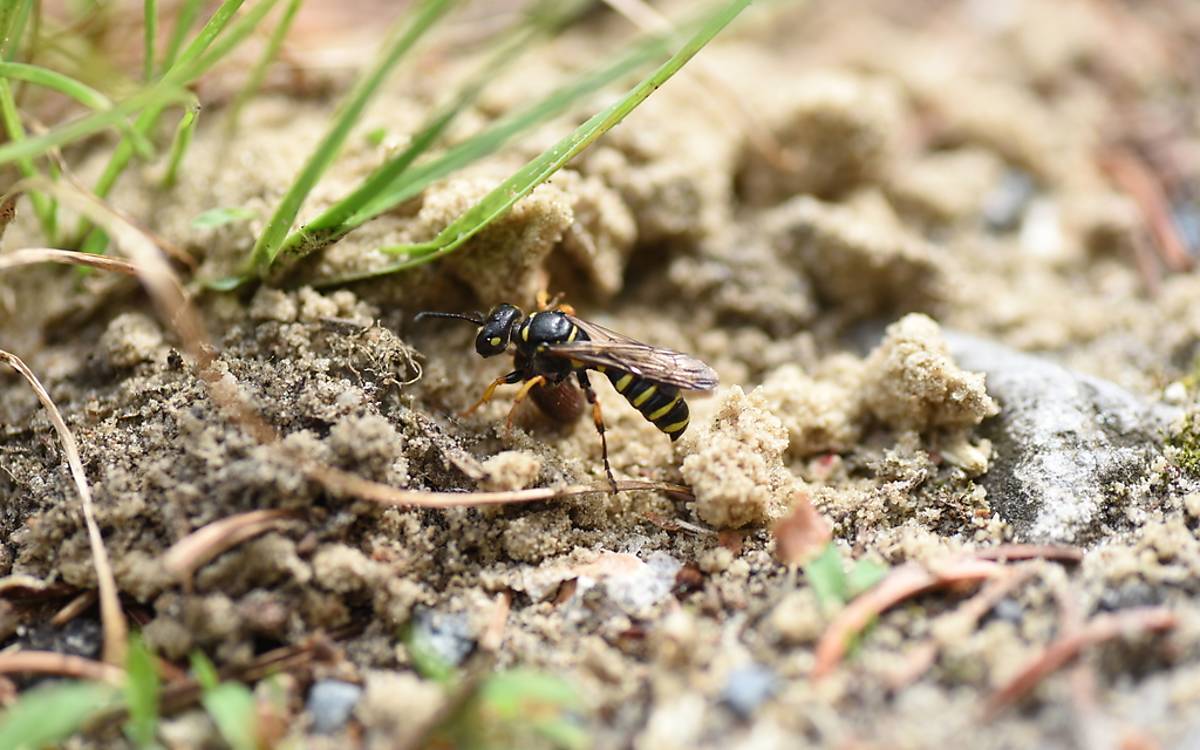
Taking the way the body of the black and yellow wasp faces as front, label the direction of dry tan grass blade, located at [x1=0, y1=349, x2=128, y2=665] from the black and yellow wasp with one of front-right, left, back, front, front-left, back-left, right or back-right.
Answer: front-left

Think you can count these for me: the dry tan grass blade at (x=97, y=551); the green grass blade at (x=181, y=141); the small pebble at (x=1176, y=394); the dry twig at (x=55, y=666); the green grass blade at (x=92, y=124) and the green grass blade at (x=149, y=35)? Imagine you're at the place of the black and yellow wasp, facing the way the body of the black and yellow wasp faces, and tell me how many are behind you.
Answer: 1

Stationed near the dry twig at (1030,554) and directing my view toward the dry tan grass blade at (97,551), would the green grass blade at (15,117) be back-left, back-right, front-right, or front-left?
front-right

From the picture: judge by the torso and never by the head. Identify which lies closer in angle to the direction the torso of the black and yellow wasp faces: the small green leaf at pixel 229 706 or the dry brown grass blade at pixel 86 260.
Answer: the dry brown grass blade

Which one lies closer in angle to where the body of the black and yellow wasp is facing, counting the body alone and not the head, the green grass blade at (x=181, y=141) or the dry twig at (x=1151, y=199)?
the green grass blade

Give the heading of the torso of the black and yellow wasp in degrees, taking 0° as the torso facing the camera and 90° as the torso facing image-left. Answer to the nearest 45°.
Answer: approximately 90°

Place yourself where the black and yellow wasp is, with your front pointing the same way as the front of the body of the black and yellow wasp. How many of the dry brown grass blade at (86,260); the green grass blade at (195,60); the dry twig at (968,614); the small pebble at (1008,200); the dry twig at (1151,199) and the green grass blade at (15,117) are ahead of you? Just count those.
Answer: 3

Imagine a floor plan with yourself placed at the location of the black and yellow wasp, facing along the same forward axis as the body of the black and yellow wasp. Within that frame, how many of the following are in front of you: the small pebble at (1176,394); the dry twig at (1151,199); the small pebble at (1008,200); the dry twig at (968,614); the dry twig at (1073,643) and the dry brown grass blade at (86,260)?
1
